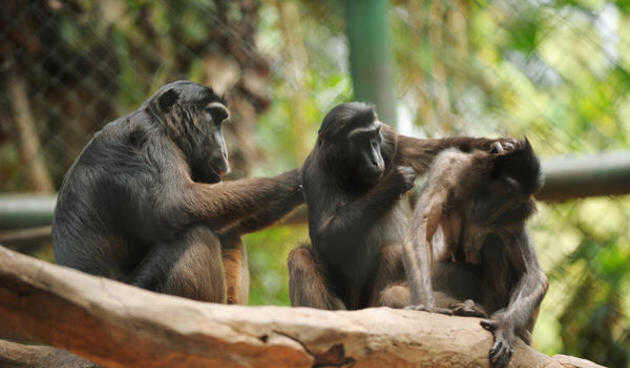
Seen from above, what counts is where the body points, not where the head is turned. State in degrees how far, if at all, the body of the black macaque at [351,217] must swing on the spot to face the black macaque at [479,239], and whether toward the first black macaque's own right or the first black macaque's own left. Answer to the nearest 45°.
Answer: approximately 45° to the first black macaque's own left

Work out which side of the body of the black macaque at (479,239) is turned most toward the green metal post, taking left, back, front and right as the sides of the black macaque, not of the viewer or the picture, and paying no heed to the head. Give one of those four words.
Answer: back

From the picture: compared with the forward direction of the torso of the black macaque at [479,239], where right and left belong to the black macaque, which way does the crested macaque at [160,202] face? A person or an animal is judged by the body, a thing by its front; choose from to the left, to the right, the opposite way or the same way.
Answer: to the left

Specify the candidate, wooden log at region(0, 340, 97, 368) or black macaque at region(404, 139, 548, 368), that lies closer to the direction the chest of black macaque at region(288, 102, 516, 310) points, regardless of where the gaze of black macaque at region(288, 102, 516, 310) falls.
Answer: the black macaque

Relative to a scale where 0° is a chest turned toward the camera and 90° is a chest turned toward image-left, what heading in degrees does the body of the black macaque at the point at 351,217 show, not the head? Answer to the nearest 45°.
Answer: approximately 315°

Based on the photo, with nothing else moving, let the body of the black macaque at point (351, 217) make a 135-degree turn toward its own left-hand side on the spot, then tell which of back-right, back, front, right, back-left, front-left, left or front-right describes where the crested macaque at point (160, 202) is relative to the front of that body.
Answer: left

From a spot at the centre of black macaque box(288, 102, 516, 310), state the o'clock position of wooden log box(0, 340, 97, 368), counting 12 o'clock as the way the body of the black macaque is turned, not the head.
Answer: The wooden log is roughly at 4 o'clock from the black macaque.

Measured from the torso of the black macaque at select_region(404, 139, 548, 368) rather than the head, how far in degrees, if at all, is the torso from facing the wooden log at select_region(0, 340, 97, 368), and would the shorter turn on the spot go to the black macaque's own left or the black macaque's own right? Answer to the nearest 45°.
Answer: approximately 135° to the black macaque's own right

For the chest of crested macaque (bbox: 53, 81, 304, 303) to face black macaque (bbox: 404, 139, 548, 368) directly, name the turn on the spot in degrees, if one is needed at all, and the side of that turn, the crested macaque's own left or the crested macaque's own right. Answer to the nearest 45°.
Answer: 0° — it already faces it

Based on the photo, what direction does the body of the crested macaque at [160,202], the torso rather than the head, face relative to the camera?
to the viewer's right
